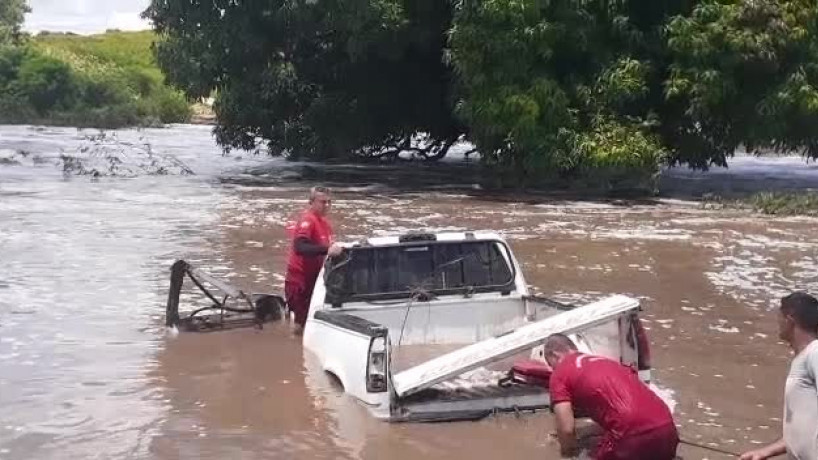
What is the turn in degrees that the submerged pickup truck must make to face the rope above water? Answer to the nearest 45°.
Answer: approximately 180°

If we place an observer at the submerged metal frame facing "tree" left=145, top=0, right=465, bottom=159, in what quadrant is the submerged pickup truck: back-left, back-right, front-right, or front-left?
back-right

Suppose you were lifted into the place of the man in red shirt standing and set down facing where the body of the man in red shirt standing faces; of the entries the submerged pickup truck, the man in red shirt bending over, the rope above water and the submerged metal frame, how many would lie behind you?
1

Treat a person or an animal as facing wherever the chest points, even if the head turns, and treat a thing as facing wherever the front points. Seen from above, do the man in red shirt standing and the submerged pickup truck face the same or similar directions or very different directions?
very different directions

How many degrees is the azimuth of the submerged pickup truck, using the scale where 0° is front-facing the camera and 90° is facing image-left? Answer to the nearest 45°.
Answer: approximately 135°

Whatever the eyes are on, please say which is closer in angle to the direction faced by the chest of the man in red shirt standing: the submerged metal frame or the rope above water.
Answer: the rope above water

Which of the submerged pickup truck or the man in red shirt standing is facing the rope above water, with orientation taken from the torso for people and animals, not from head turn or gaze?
the man in red shirt standing

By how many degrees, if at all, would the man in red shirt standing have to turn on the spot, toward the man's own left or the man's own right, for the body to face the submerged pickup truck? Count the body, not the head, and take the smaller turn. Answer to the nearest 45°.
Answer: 0° — they already face it

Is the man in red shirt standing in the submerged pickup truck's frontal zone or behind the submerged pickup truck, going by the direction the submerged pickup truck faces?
frontal zone

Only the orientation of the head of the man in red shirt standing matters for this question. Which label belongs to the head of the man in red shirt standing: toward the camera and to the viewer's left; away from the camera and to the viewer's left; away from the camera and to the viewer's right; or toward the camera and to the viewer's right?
toward the camera and to the viewer's right

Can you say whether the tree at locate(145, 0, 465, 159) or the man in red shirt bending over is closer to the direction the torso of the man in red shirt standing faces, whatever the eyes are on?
the man in red shirt bending over

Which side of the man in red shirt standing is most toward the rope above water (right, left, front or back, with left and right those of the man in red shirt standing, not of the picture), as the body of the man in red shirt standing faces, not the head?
front

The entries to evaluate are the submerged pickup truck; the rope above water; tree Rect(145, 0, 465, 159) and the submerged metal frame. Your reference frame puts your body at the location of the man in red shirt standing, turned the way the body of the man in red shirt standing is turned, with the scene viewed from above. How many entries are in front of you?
2
